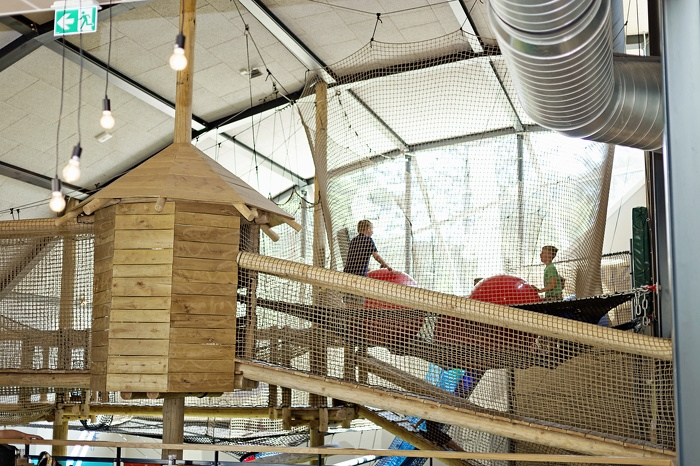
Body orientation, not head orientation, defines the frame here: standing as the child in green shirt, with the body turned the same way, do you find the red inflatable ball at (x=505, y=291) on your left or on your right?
on your left

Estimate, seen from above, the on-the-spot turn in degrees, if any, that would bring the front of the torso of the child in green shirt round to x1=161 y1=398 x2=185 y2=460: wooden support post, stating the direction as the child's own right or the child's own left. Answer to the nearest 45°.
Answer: approximately 45° to the child's own left

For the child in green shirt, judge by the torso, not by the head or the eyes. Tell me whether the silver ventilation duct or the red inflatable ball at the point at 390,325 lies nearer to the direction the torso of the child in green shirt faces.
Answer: the red inflatable ball

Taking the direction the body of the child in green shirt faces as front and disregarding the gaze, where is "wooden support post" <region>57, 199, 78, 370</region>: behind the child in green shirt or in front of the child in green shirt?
in front

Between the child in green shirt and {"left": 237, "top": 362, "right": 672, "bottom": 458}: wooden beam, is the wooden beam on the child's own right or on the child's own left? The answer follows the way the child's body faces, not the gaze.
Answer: on the child's own left

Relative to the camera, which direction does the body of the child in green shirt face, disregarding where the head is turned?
to the viewer's left

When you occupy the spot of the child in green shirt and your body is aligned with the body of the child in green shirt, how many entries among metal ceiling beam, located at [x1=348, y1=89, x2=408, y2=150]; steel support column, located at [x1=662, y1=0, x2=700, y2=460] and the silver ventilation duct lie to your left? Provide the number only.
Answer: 2

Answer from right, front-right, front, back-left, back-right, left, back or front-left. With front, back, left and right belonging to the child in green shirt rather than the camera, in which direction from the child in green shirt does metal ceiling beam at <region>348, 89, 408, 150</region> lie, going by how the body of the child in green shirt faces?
front-right

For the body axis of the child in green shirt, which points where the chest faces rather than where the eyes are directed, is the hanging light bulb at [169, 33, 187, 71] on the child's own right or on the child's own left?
on the child's own left

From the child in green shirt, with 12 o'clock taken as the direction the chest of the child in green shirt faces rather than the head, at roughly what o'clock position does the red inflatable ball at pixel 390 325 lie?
The red inflatable ball is roughly at 12 o'clock from the child in green shirt.

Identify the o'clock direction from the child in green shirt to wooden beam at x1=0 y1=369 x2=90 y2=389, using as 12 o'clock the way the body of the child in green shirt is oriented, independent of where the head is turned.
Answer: The wooden beam is roughly at 11 o'clock from the child in green shirt.

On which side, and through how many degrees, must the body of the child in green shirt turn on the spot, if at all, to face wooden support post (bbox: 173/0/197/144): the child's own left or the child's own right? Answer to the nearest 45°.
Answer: approximately 45° to the child's own left

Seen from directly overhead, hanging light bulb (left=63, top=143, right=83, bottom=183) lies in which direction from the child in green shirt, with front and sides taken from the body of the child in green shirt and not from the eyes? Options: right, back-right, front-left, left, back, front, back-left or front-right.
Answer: front-left

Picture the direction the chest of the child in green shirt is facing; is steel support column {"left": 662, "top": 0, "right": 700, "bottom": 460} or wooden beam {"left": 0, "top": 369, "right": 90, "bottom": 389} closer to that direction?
the wooden beam
